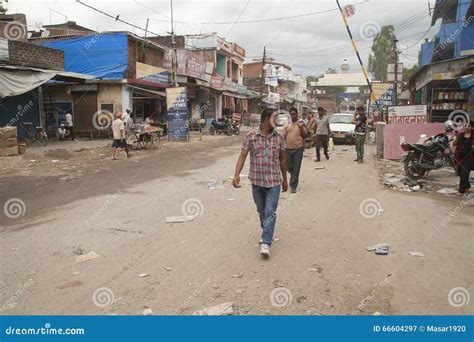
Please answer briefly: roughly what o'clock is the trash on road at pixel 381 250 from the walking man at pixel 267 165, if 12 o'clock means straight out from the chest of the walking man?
The trash on road is roughly at 9 o'clock from the walking man.

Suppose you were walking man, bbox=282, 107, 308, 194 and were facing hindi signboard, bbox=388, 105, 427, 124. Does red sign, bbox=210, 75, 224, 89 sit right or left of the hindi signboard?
left

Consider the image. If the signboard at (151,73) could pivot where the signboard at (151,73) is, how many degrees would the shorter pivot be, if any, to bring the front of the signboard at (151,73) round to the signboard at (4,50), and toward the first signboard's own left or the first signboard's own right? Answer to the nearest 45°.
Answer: approximately 90° to the first signboard's own right

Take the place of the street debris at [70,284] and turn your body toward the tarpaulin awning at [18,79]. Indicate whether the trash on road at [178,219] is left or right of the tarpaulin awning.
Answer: right

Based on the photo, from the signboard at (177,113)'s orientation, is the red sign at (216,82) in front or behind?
behind

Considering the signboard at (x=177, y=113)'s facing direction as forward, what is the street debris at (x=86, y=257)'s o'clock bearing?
The street debris is roughly at 12 o'clock from the signboard.

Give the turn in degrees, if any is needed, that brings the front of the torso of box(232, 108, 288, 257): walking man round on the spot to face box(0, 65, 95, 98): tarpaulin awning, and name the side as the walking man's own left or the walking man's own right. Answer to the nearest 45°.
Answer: approximately 135° to the walking man's own right

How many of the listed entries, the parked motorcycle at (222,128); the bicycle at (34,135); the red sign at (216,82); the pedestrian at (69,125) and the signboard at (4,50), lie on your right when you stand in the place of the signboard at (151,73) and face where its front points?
3

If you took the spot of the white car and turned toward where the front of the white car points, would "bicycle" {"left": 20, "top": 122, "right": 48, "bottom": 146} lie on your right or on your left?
on your right
